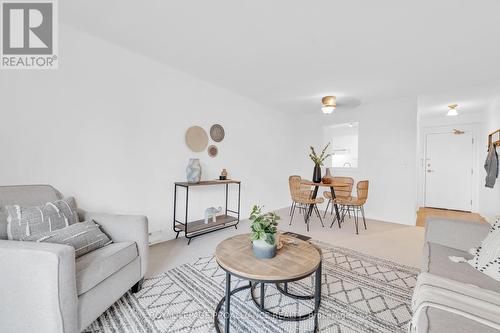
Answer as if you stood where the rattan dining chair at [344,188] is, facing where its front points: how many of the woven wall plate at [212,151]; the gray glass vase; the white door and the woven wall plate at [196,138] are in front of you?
3

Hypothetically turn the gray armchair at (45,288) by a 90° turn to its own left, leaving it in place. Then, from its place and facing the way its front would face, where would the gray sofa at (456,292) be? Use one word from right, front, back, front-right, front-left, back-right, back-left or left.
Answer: right

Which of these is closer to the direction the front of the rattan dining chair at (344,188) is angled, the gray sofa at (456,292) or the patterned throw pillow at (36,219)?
the patterned throw pillow

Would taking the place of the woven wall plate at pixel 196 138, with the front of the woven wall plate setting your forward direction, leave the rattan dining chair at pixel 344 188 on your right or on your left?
on your left

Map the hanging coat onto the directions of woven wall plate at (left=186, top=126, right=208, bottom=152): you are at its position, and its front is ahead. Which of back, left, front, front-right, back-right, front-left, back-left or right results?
front-left

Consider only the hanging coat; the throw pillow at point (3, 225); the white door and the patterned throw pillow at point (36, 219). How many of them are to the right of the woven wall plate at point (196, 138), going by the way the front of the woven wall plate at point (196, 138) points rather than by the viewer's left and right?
2

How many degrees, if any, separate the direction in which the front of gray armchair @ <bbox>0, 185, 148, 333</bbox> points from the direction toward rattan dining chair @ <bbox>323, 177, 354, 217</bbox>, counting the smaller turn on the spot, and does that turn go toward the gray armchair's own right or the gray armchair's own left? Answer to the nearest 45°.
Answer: approximately 45° to the gray armchair's own left

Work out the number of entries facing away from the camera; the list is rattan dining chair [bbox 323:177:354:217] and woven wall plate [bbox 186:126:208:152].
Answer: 0

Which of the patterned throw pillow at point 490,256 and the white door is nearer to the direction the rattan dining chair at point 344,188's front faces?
the patterned throw pillow

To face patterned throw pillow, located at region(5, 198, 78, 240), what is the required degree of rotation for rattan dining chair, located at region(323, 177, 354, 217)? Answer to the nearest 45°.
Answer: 0° — it already faces it

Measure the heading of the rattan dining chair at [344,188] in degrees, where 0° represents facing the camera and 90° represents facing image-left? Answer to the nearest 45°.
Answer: approximately 45°

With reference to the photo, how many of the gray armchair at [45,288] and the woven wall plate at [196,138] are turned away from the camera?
0

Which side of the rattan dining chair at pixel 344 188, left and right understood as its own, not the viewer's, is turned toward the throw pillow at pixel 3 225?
front

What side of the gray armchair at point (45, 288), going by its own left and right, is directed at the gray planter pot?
front

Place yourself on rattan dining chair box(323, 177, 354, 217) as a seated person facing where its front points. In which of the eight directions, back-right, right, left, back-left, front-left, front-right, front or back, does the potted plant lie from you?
front-left

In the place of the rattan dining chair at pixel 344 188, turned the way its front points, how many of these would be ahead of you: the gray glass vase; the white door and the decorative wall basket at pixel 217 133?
2

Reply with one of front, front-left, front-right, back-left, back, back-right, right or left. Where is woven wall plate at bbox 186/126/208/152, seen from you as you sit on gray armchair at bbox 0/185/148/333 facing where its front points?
left

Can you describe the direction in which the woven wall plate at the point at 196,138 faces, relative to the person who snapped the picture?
facing the viewer and to the right of the viewer
